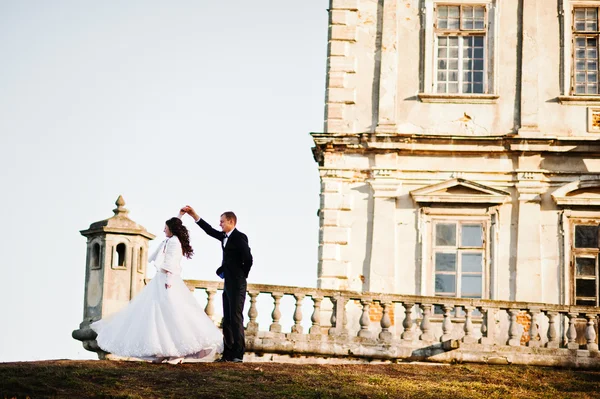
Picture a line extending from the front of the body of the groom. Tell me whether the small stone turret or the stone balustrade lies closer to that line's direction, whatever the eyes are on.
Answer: the small stone turret

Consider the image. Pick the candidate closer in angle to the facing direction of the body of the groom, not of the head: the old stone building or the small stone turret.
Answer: the small stone turret

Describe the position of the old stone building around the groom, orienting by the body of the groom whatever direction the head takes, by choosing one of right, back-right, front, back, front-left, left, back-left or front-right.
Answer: back-right

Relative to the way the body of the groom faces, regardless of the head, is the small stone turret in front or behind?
in front

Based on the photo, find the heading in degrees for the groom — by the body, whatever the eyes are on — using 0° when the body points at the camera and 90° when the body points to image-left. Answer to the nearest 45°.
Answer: approximately 90°

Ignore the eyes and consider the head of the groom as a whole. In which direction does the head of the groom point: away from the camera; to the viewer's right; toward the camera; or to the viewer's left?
to the viewer's left
